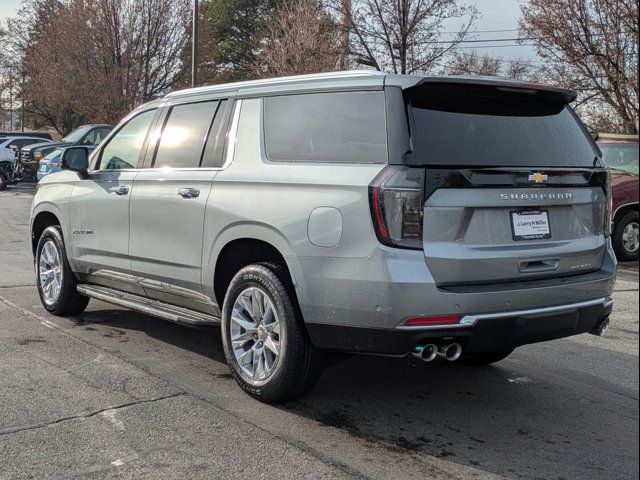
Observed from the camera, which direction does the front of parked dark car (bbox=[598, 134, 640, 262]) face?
facing the viewer and to the left of the viewer

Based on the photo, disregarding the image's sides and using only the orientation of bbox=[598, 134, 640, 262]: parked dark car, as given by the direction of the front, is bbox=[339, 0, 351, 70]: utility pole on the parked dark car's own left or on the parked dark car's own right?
on the parked dark car's own right

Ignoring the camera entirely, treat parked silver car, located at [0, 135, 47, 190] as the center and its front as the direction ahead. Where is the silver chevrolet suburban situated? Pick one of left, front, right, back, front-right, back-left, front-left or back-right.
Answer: front-left

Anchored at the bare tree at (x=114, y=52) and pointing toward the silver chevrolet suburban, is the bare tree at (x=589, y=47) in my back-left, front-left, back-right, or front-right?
front-left

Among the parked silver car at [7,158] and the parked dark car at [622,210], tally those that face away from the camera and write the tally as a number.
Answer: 0

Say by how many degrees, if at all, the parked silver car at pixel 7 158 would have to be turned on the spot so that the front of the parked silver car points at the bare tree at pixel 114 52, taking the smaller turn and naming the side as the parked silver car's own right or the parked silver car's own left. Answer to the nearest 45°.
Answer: approximately 180°

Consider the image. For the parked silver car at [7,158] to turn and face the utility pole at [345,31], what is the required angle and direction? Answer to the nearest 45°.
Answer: approximately 90° to its left

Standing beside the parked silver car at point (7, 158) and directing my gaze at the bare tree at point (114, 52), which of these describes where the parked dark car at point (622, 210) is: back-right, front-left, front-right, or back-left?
back-right

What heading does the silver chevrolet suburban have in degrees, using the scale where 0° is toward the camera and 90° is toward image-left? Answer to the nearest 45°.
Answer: approximately 135°
